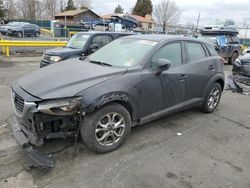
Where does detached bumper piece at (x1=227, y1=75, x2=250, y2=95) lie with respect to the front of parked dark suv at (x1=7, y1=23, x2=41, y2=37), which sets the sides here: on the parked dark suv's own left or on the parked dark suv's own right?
on the parked dark suv's own left

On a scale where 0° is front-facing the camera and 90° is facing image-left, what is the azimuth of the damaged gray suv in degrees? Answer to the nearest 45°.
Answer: approximately 45°

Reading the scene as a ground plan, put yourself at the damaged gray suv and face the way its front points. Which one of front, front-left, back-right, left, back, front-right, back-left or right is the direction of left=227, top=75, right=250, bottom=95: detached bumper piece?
back

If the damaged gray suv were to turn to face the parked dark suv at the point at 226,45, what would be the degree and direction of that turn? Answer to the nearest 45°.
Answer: approximately 180°

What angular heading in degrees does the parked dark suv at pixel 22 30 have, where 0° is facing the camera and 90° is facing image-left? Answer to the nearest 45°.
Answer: approximately 45°

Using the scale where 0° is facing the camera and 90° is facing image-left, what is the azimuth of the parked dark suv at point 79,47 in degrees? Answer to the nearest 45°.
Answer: approximately 45°

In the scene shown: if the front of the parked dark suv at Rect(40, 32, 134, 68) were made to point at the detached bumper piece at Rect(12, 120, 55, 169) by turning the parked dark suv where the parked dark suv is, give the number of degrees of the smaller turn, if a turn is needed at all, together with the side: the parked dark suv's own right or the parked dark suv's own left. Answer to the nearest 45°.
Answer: approximately 45° to the parked dark suv's own left
